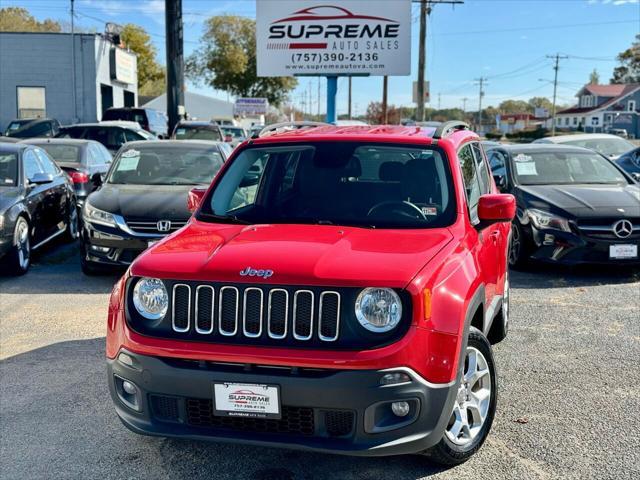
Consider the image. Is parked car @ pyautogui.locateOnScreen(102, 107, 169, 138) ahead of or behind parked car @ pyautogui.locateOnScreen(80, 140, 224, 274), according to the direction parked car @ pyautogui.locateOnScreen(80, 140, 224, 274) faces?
behind

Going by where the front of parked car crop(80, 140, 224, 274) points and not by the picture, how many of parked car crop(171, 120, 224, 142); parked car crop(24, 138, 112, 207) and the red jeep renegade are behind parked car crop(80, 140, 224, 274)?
2

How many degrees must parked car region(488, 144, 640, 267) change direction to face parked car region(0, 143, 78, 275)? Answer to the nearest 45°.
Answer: approximately 135° to its right

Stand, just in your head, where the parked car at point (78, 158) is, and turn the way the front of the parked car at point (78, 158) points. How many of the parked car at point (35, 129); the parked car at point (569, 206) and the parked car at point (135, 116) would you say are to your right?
1

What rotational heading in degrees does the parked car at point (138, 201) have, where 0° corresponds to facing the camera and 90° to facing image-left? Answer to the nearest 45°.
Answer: approximately 0°

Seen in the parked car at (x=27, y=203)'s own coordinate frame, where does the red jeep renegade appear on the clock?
The red jeep renegade is roughly at 10 o'clock from the parked car.

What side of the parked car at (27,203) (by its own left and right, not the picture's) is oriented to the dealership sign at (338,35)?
back

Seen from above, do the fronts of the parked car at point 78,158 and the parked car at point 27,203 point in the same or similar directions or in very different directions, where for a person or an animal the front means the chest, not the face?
very different directions

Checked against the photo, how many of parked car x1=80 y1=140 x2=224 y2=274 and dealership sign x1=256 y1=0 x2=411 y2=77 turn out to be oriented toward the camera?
2

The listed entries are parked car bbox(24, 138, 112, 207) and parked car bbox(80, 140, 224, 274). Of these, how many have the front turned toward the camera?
1

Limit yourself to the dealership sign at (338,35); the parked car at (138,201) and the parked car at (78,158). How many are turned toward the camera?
2

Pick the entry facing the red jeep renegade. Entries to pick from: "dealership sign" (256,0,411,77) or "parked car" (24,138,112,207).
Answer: the dealership sign
